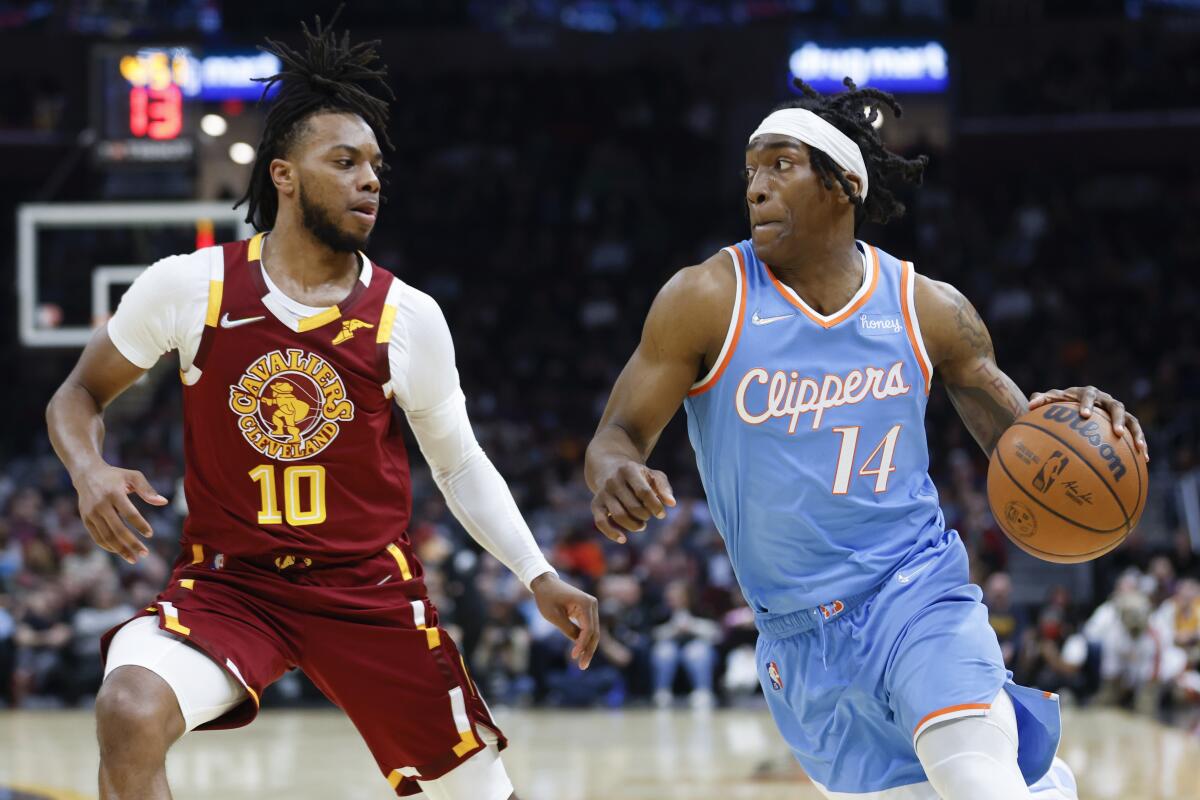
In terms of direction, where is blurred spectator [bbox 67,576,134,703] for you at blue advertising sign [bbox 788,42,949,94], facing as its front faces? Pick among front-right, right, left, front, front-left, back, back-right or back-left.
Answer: front-right

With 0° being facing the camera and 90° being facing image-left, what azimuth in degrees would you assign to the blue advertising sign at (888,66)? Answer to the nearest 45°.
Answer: approximately 0°

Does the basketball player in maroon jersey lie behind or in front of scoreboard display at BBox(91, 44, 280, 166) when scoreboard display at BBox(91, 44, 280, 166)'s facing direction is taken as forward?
in front

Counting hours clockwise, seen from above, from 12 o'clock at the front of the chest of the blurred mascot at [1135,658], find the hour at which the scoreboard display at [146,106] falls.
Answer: The scoreboard display is roughly at 2 o'clock from the blurred mascot.

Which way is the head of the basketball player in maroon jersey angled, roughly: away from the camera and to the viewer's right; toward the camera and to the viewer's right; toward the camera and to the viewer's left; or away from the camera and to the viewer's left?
toward the camera and to the viewer's right

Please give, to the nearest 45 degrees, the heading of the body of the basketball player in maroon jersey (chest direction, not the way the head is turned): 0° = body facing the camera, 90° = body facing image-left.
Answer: approximately 0°

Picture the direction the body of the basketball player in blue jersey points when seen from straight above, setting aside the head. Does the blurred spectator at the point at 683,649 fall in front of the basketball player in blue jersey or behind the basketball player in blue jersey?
behind

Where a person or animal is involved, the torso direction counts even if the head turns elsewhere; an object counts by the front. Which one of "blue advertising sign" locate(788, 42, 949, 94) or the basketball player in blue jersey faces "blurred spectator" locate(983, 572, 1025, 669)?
the blue advertising sign

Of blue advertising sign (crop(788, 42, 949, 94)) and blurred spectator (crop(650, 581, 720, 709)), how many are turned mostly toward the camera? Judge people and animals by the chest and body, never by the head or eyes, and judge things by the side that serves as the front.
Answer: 2

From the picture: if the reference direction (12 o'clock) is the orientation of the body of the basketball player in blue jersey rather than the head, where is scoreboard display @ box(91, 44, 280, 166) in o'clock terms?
The scoreboard display is roughly at 5 o'clock from the basketball player in blue jersey.

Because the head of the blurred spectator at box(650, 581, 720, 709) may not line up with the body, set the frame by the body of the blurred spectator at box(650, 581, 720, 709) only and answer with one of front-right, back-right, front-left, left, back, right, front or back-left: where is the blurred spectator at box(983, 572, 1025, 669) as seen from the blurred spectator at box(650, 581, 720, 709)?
left

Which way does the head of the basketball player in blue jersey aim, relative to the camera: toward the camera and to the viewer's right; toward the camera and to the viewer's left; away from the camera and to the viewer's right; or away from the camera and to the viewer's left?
toward the camera and to the viewer's left

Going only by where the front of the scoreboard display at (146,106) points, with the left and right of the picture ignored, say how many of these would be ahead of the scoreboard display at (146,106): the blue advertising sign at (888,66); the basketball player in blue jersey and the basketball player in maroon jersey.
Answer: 2

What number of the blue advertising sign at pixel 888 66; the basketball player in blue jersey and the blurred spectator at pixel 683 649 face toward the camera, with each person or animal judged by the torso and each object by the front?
3
